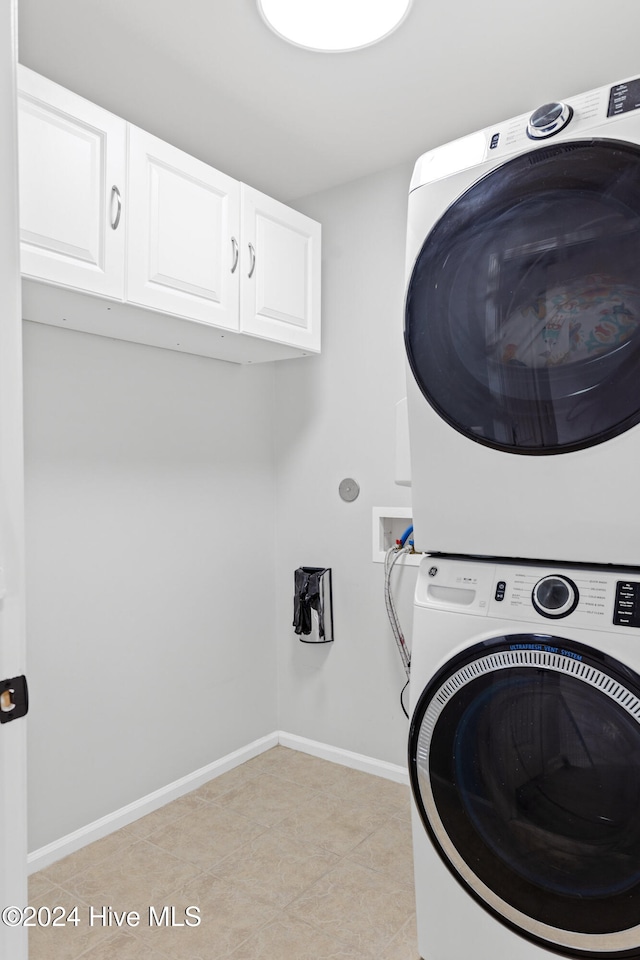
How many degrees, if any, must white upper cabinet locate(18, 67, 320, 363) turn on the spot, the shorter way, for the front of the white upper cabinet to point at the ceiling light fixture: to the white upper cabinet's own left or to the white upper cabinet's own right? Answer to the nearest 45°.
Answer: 0° — it already faces it

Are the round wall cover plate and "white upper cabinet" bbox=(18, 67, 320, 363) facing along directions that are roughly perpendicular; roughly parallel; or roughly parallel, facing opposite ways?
roughly perpendicular

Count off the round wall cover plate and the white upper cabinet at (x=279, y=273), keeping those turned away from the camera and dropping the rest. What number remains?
0

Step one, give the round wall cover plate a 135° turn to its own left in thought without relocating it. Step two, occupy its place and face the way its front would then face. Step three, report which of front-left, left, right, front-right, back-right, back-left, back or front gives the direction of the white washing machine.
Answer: right

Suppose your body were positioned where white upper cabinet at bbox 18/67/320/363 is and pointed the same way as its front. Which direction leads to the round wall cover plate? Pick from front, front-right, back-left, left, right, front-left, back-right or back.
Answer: left

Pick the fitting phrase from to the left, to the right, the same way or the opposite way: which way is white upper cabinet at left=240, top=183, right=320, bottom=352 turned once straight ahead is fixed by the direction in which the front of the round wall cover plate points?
to the left

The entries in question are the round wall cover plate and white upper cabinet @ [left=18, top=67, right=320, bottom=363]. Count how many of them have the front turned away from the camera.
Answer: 0

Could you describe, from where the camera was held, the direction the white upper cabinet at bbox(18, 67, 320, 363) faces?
facing the viewer and to the right of the viewer

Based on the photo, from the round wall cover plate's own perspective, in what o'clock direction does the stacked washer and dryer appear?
The stacked washer and dryer is roughly at 10 o'clock from the round wall cover plate.
